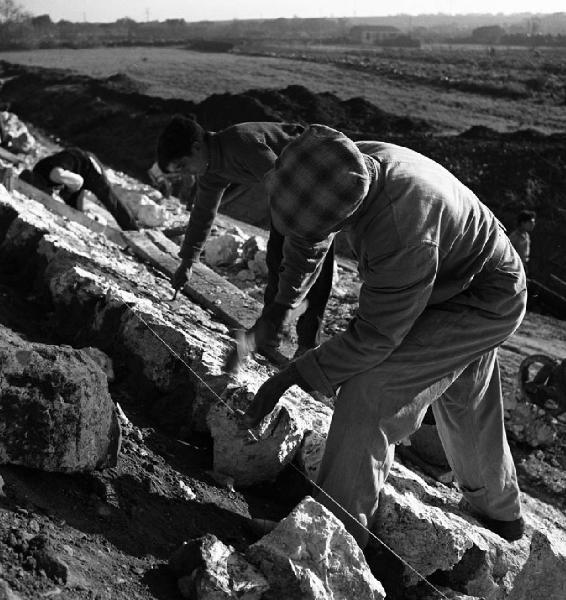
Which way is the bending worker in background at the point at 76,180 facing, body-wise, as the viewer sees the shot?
to the viewer's left

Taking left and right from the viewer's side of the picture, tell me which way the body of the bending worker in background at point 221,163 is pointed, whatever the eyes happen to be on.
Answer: facing to the left of the viewer

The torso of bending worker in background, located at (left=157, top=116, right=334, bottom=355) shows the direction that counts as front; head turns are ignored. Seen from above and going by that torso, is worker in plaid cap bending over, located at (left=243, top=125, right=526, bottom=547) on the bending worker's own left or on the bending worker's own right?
on the bending worker's own left

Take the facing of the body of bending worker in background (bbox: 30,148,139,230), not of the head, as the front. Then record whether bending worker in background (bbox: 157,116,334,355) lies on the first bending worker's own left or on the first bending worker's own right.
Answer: on the first bending worker's own left

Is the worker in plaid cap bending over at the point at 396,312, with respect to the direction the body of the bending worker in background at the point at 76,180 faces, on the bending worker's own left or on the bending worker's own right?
on the bending worker's own left

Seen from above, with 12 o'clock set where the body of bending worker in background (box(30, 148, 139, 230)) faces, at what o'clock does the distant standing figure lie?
The distant standing figure is roughly at 6 o'clock from the bending worker in background.

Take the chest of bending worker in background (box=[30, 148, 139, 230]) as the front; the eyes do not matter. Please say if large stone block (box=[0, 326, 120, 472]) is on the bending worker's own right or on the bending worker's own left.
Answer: on the bending worker's own left

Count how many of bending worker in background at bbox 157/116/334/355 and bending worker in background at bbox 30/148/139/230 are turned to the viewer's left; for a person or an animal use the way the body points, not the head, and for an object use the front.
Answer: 2

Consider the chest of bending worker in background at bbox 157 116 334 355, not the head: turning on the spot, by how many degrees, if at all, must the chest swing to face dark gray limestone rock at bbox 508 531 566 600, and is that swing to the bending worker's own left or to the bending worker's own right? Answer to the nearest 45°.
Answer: approximately 135° to the bending worker's own left
